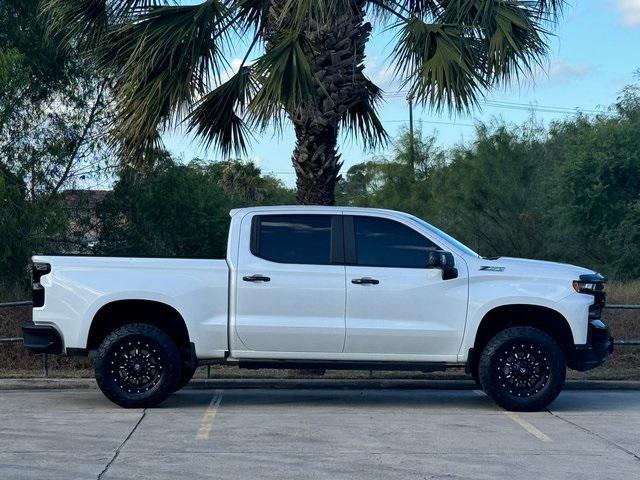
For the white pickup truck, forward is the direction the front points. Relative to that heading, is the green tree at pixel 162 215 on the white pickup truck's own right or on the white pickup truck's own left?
on the white pickup truck's own left

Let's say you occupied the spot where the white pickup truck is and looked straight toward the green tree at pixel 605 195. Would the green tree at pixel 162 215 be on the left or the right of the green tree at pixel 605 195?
left

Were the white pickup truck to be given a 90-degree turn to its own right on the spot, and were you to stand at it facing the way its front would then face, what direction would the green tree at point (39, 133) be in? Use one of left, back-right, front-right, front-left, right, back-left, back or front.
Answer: back-right

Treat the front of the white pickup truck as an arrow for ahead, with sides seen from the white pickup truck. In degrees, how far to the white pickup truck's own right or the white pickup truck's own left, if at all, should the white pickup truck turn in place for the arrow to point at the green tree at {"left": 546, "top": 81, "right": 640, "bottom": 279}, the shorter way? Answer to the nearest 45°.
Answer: approximately 45° to the white pickup truck's own left

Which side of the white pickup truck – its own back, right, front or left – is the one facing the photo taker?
right
